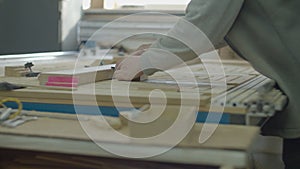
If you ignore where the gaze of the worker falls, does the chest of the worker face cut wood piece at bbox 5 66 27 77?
yes

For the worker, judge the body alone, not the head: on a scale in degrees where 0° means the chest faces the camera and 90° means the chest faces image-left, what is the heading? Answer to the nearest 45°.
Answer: approximately 90°
